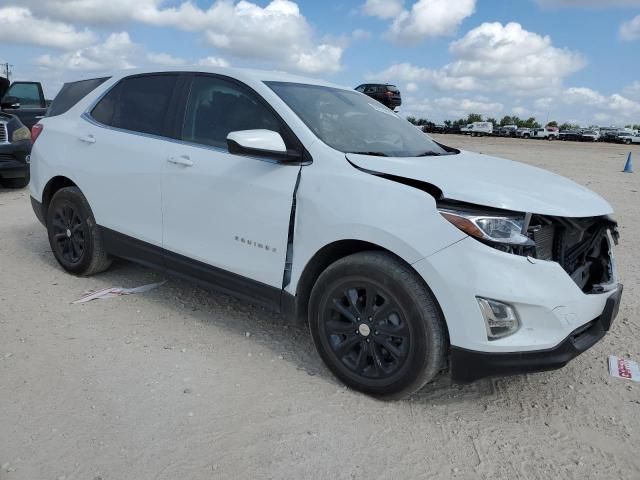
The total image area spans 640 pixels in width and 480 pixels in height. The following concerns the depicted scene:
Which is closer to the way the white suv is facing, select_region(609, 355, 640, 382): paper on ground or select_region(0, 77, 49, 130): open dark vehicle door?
the paper on ground

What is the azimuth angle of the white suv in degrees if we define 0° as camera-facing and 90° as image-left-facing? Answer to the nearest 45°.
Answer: approximately 315°

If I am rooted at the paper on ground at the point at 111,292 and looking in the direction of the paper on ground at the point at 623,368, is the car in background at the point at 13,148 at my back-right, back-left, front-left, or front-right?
back-left

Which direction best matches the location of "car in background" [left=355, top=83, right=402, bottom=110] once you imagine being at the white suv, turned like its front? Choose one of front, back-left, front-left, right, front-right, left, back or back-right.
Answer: back-left

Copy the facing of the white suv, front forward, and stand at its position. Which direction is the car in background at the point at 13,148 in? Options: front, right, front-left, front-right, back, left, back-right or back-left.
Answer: back

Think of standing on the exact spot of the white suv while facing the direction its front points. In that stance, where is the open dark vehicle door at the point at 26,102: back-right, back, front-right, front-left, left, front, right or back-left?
back

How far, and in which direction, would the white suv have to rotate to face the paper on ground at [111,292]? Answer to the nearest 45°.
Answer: approximately 180°
